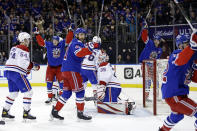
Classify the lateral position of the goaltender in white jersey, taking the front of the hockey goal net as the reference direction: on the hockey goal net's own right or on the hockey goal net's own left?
on the hockey goal net's own left

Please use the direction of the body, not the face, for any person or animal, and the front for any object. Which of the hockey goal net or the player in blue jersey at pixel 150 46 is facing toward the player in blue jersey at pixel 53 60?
the hockey goal net

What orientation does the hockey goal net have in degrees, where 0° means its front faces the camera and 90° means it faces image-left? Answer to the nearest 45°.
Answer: approximately 90°

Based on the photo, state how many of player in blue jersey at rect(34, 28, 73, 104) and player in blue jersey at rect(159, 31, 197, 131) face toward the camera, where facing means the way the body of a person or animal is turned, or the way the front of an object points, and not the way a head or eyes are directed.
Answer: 1

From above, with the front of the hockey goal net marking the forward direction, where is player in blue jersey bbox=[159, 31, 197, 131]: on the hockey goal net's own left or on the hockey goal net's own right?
on the hockey goal net's own left

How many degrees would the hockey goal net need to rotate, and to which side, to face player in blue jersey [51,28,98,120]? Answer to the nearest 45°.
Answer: approximately 45° to its left
